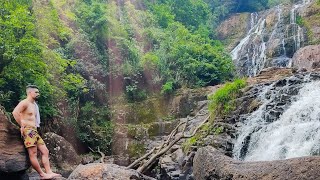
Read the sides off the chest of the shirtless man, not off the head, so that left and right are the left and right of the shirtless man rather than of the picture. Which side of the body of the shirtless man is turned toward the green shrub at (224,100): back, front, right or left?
left

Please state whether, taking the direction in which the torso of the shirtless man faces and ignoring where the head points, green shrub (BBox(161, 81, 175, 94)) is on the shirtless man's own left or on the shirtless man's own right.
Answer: on the shirtless man's own left

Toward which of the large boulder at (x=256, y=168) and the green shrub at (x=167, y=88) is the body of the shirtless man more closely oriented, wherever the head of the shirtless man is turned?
the large boulder

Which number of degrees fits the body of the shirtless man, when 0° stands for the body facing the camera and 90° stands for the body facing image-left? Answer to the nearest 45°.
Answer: approximately 315°

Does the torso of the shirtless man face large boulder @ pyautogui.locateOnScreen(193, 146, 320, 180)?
yes

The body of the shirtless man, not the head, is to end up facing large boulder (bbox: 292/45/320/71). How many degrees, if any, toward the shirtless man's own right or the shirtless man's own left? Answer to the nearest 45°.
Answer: approximately 90° to the shirtless man's own left

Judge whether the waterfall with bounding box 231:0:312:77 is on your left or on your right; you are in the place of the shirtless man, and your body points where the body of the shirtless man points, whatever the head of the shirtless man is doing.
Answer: on your left
